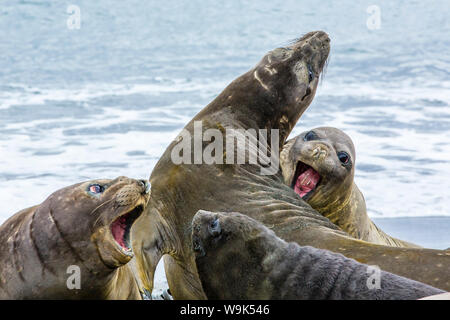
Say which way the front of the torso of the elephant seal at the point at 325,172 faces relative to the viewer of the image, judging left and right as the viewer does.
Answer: facing the viewer and to the left of the viewer

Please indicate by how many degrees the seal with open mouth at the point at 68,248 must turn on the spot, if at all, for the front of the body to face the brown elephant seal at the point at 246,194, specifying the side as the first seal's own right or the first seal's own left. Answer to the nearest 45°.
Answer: approximately 45° to the first seal's own left

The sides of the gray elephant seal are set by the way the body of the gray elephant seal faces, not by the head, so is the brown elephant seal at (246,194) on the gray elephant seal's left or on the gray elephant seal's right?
on the gray elephant seal's right

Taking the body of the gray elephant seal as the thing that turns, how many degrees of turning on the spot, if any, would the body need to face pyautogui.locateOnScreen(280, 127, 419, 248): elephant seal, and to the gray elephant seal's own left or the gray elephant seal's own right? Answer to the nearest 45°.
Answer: approximately 90° to the gray elephant seal's own right

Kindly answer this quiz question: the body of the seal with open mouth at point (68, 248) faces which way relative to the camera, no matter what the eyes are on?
to the viewer's right

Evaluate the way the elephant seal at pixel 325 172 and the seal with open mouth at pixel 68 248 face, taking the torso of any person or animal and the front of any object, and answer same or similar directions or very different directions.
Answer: very different directions

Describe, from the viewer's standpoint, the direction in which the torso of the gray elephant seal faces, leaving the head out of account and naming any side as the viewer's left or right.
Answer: facing to the left of the viewer

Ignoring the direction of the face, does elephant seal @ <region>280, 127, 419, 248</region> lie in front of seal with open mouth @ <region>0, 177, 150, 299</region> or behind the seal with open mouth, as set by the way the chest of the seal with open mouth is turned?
in front

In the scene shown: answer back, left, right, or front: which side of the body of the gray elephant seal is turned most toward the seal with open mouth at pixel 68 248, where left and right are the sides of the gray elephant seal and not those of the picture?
front

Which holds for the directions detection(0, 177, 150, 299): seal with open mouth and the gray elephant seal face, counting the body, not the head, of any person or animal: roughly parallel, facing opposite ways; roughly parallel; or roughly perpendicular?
roughly parallel, facing opposite ways

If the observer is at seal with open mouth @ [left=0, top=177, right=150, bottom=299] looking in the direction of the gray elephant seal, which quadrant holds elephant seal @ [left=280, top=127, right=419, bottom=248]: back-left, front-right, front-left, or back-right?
front-left

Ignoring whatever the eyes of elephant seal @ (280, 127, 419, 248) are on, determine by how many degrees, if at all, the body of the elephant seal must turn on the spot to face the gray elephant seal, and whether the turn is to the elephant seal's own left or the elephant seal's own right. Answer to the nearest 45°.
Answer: approximately 45° to the elephant seal's own left
